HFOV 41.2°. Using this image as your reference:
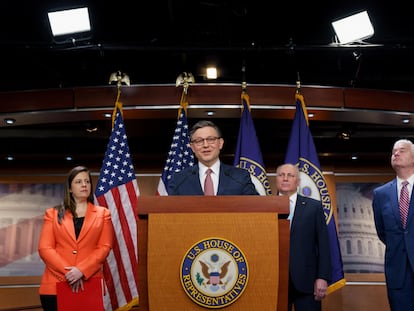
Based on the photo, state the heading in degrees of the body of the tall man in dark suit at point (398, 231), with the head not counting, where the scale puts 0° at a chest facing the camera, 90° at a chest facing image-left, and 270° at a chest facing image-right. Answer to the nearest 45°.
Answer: approximately 0°

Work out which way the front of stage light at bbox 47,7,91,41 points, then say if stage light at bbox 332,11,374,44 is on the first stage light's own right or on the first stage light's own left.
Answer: on the first stage light's own left

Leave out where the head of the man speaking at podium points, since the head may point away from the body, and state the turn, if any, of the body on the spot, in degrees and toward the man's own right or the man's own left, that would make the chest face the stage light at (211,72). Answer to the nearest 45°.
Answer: approximately 180°

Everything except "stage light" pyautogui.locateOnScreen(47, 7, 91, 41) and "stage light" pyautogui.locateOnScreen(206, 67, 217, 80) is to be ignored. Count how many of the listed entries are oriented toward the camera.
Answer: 2

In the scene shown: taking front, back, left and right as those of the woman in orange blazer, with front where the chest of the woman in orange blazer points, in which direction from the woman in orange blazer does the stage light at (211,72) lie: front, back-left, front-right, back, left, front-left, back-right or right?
back-left

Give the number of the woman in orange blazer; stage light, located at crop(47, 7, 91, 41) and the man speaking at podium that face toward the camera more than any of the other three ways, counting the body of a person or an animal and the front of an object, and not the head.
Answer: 3

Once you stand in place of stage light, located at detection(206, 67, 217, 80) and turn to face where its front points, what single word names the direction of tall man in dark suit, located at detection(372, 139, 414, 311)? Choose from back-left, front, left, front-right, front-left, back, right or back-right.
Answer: front-left

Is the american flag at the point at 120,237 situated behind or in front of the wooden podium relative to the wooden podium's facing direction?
behind

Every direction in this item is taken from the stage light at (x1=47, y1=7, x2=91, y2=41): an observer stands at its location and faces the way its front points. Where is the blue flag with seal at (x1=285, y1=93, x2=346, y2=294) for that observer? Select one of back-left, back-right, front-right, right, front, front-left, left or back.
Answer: left
